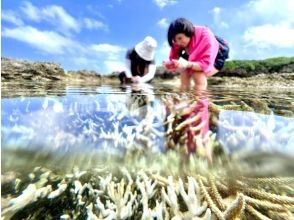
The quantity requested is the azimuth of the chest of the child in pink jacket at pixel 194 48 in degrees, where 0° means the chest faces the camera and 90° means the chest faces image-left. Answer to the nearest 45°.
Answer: approximately 45°

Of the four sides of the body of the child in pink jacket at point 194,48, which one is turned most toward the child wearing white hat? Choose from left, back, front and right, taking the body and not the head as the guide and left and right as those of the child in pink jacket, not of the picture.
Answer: right

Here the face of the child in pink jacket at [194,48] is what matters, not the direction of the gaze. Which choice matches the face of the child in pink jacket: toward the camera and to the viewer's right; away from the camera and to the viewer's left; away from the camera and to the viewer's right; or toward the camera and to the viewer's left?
toward the camera and to the viewer's left
